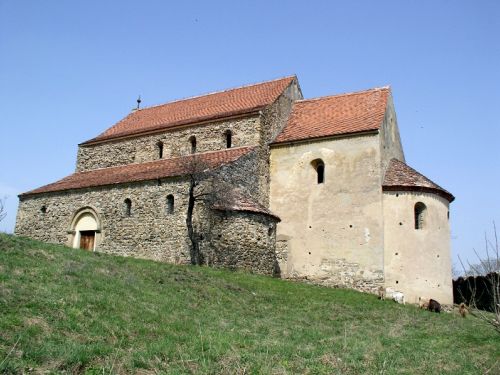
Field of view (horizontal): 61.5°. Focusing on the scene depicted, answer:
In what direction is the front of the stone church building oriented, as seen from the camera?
facing the viewer and to the left of the viewer
